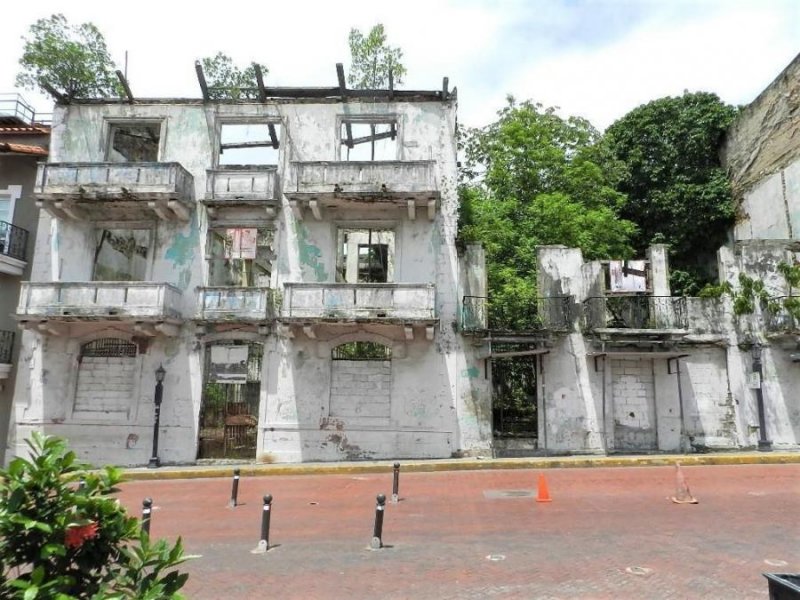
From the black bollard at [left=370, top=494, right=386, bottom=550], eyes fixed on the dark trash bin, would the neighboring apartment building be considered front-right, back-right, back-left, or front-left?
back-right

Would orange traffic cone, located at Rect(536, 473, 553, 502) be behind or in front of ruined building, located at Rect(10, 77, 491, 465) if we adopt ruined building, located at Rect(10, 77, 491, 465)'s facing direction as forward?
in front

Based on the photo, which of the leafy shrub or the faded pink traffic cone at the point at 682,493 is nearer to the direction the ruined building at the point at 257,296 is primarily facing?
the leafy shrub

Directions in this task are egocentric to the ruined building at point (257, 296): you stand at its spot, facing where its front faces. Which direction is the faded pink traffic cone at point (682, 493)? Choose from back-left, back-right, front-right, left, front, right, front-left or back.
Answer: front-left

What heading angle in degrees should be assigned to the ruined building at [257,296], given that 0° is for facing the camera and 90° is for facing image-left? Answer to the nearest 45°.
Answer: approximately 0°

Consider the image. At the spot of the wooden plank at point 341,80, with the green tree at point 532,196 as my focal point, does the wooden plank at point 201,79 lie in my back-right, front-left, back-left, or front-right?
back-left

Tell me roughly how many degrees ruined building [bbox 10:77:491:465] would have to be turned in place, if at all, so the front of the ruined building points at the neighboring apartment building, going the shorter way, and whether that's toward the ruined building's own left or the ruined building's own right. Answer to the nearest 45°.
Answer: approximately 90° to the ruined building's own right

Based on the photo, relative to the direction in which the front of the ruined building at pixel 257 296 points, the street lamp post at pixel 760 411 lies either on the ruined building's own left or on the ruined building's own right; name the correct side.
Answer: on the ruined building's own left

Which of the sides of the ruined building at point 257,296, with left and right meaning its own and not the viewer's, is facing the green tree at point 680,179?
left

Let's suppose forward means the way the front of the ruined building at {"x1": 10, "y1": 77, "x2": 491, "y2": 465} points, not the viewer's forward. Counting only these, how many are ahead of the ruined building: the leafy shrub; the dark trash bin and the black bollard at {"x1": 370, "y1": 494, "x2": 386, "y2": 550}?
3

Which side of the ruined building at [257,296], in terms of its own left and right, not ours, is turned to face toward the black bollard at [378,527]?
front

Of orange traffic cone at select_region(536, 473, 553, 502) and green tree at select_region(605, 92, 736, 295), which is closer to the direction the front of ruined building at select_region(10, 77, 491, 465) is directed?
the orange traffic cone
